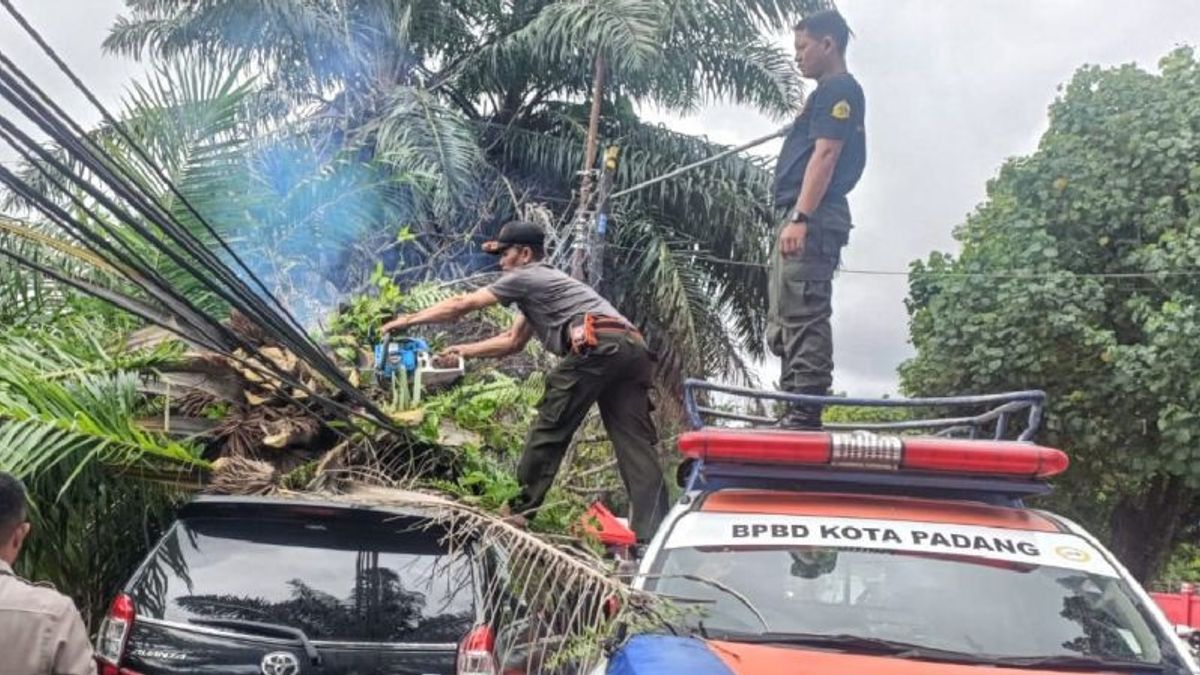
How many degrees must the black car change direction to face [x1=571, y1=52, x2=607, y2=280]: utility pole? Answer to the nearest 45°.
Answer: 0° — it already faces it

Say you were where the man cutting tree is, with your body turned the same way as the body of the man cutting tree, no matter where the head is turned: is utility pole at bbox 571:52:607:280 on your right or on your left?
on your right

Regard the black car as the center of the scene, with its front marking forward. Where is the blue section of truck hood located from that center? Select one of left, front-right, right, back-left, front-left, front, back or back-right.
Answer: back-right

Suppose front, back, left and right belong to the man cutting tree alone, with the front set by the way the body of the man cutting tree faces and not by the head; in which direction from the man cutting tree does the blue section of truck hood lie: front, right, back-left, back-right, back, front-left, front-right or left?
left

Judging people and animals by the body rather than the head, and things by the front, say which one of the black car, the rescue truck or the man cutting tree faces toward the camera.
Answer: the rescue truck

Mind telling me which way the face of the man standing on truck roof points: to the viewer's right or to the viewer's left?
to the viewer's left

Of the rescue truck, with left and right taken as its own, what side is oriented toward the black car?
right

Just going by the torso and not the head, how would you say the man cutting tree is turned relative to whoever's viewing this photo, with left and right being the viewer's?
facing to the left of the viewer

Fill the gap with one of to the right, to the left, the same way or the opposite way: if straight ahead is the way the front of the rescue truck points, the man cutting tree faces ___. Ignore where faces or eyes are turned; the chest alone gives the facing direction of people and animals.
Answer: to the right

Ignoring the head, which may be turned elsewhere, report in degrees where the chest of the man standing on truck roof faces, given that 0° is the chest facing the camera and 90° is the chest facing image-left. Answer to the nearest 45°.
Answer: approximately 90°

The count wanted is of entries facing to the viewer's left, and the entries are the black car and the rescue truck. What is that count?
0

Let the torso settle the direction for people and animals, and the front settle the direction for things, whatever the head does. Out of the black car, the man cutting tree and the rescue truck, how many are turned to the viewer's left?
1

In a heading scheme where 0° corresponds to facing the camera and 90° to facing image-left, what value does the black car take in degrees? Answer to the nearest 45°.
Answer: approximately 180°

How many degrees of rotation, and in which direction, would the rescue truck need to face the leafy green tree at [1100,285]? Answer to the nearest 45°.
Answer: approximately 180°
